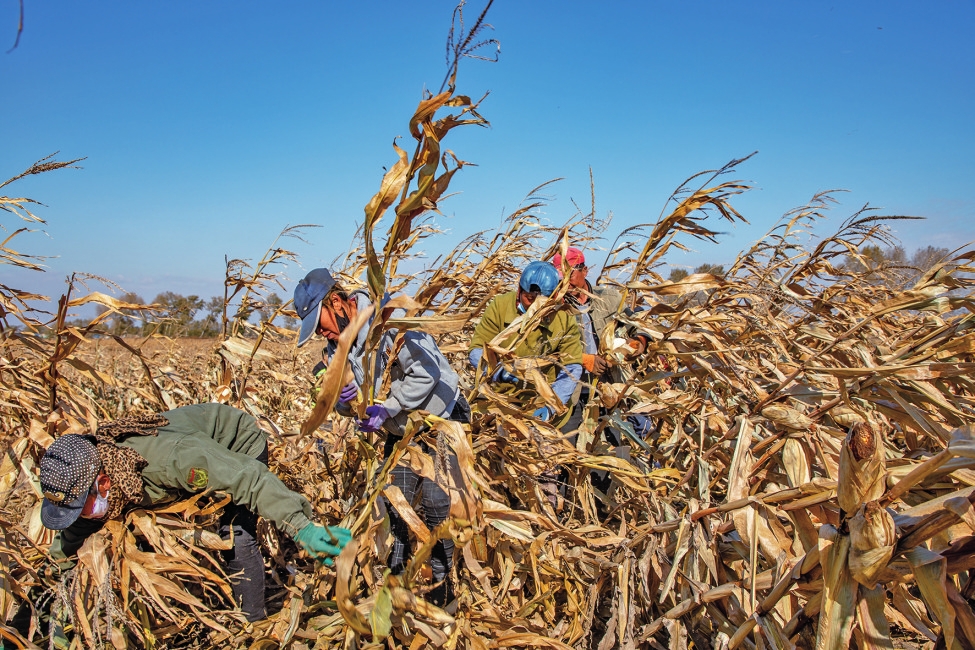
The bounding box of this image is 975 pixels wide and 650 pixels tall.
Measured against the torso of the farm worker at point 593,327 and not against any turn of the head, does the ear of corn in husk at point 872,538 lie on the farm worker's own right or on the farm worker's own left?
on the farm worker's own left

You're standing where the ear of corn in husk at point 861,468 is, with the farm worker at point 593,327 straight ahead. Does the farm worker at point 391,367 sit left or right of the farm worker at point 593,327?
left

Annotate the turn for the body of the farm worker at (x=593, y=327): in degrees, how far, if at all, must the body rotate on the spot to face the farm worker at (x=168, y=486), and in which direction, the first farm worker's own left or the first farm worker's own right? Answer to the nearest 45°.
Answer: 0° — they already face them

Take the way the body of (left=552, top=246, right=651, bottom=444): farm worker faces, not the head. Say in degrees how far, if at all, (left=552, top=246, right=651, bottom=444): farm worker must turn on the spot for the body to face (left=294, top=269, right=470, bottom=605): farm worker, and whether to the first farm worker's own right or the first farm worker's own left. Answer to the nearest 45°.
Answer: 0° — they already face them

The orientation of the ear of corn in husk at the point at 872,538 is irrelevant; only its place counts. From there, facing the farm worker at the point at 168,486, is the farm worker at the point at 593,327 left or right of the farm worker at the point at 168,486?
right

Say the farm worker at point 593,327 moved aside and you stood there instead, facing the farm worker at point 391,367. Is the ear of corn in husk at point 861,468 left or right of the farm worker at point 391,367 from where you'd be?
left

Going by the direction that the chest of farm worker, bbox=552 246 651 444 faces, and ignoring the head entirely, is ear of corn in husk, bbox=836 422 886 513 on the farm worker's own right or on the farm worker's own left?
on the farm worker's own left
